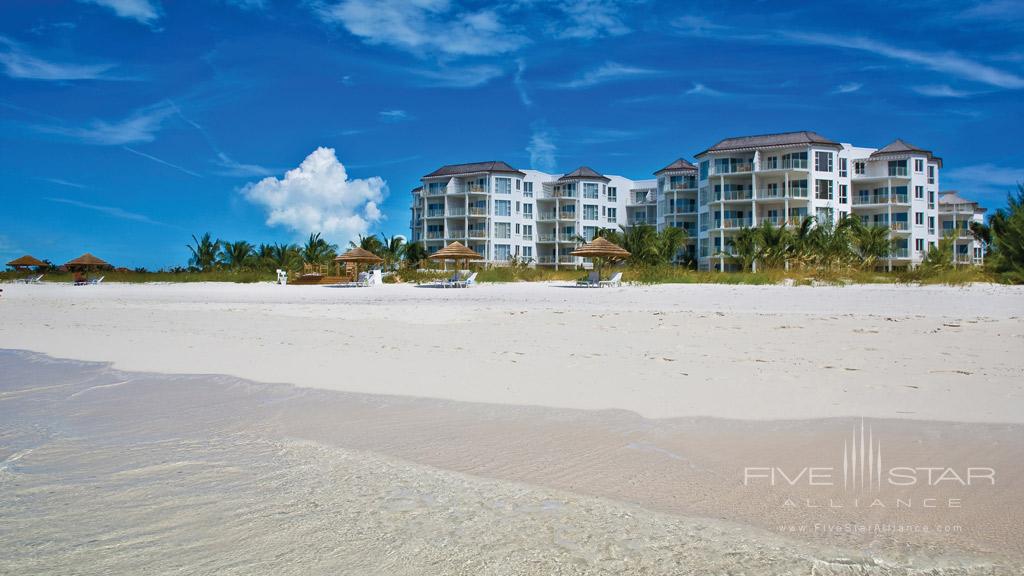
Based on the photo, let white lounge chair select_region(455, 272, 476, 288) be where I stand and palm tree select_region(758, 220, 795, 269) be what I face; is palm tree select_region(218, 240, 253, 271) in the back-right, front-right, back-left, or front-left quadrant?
back-left

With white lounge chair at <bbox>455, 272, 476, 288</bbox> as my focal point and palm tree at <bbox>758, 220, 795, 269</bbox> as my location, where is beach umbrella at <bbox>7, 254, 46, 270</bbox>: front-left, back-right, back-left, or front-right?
front-right

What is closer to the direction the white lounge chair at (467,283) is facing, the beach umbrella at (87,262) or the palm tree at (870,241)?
the beach umbrella

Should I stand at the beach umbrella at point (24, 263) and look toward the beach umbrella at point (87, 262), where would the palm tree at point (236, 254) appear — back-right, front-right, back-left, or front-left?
front-left

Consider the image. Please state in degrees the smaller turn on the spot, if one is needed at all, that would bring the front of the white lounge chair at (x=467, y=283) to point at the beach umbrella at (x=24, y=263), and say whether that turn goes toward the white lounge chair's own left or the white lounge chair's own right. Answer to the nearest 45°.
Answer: approximately 45° to the white lounge chair's own right

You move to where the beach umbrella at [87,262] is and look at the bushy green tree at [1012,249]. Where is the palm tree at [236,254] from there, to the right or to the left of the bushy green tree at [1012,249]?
left

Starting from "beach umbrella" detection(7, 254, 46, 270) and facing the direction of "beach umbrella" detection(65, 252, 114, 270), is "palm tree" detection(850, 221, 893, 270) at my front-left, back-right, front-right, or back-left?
front-left

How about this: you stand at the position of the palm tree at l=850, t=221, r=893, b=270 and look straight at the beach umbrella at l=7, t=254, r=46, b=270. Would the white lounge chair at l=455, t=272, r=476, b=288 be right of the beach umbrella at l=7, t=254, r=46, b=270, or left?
left

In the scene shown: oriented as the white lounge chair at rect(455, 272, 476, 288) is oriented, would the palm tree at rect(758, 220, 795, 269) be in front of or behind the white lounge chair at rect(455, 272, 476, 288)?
behind

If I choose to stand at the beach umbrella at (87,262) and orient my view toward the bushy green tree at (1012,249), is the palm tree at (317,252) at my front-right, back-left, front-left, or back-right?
front-left

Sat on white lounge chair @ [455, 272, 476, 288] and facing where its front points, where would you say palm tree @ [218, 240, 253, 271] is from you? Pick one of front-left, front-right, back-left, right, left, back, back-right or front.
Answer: front-right

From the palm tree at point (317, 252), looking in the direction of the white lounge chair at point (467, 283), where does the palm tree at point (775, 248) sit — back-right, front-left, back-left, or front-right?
front-left

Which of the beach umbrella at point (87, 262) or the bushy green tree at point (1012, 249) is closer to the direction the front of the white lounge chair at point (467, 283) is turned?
the beach umbrella

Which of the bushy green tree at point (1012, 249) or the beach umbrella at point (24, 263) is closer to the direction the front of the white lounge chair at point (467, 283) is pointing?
the beach umbrella
